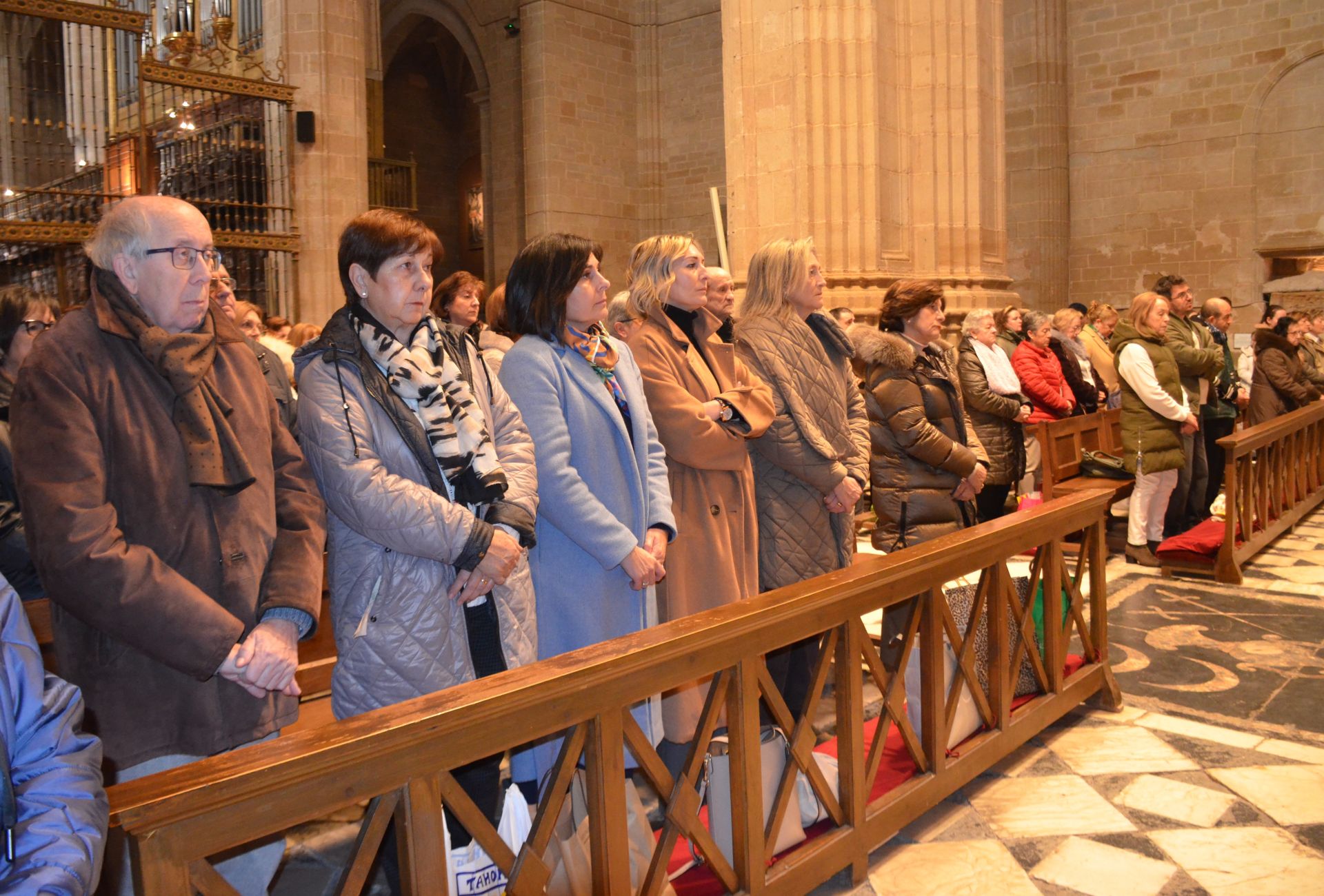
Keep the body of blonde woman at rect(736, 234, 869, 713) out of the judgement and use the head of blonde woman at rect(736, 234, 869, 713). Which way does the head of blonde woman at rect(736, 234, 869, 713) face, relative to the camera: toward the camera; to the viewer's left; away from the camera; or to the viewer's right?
to the viewer's right

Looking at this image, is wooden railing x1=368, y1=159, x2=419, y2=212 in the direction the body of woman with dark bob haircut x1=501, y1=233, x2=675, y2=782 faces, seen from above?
no

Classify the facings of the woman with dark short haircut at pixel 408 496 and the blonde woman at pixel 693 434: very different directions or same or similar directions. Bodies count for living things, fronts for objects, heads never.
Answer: same or similar directions

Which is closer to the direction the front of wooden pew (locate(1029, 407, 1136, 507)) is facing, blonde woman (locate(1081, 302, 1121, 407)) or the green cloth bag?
the green cloth bag

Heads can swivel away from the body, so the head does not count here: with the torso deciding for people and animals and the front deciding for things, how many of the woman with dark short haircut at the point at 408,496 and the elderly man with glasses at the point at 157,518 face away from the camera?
0

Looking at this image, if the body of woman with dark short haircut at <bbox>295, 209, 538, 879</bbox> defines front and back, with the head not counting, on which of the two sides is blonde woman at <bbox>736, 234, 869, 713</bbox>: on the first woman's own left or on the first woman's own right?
on the first woman's own left

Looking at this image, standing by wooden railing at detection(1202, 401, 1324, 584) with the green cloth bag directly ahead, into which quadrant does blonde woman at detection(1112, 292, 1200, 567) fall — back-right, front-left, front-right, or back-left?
front-right

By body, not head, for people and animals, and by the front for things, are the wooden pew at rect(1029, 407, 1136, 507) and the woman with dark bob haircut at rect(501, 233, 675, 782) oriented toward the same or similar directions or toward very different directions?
same or similar directions

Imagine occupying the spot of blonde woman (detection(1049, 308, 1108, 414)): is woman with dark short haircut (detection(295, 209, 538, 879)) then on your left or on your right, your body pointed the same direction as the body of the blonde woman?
on your right

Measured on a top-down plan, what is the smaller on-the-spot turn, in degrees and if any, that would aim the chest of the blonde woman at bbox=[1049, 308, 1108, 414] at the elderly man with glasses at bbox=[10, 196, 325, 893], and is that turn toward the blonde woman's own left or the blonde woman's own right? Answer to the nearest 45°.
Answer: approximately 45° to the blonde woman's own right
